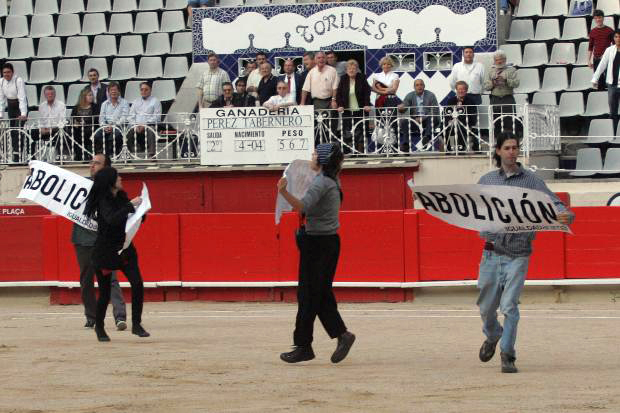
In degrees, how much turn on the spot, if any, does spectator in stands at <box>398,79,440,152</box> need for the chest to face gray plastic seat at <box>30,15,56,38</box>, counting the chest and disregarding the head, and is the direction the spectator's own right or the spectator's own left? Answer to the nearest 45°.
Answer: approximately 135° to the spectator's own right

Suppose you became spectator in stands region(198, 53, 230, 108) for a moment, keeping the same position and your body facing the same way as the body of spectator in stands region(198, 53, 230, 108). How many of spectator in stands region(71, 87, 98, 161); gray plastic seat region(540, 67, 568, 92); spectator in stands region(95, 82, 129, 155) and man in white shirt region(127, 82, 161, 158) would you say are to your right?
3

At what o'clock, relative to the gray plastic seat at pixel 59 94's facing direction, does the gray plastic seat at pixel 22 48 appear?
the gray plastic seat at pixel 22 48 is roughly at 5 o'clock from the gray plastic seat at pixel 59 94.

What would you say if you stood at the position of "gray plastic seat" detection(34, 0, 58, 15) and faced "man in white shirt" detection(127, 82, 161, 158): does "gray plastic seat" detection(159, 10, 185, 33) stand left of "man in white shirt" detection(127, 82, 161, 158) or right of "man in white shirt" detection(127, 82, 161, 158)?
left

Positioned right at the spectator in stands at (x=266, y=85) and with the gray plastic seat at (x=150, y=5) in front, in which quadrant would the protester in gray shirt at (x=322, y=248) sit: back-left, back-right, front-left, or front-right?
back-left

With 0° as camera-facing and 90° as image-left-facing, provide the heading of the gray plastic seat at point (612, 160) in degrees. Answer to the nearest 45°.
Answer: approximately 0°
